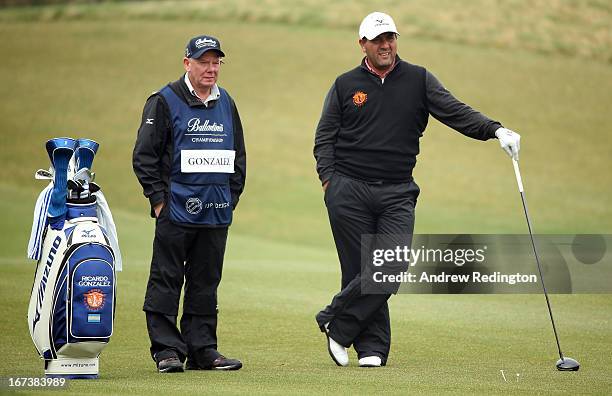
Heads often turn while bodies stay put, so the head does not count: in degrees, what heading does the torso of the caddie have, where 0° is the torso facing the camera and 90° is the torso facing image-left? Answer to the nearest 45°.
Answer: approximately 315°

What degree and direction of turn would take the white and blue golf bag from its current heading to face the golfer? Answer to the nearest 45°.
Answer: approximately 45° to its left

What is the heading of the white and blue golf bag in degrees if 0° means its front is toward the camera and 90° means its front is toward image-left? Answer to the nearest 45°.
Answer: approximately 315°

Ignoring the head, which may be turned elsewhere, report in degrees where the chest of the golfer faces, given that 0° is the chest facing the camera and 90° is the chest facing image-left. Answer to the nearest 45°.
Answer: approximately 0°
